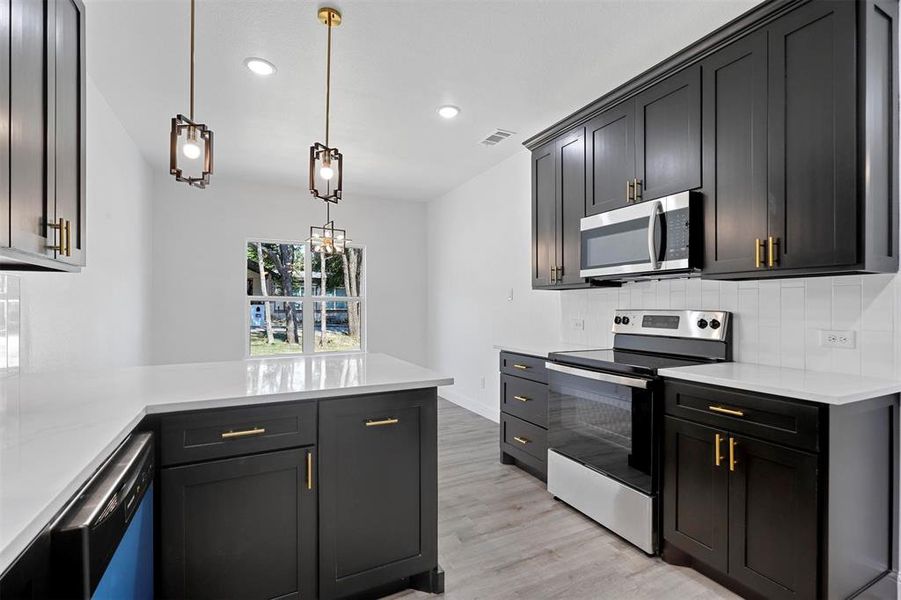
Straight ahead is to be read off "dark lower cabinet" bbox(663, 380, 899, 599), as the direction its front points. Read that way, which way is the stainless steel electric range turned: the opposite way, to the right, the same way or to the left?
the same way

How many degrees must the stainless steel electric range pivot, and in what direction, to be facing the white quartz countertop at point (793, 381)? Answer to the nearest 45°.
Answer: approximately 90° to its left

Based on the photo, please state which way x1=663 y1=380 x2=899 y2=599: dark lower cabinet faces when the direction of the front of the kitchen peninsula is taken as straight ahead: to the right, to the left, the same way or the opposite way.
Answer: to the right

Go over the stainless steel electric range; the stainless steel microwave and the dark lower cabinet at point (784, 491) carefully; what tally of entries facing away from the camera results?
0

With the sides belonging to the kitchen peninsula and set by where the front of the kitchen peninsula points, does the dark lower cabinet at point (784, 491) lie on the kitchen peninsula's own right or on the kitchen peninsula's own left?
on the kitchen peninsula's own left

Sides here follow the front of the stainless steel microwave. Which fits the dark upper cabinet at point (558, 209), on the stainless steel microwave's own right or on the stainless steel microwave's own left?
on the stainless steel microwave's own right

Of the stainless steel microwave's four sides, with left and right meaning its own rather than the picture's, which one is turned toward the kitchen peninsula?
front

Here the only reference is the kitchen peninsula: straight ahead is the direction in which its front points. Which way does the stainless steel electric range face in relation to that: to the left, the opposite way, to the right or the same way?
to the right

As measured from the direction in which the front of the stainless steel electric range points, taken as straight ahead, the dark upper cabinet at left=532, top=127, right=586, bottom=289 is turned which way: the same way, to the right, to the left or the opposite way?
the same way

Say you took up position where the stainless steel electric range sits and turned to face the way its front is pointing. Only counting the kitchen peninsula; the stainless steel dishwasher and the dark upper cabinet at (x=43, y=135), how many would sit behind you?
0

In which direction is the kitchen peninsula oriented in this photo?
toward the camera

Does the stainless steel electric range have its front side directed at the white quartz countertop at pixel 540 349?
no

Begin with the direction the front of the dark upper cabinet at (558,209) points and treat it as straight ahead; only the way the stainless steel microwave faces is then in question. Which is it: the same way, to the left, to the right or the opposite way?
the same way

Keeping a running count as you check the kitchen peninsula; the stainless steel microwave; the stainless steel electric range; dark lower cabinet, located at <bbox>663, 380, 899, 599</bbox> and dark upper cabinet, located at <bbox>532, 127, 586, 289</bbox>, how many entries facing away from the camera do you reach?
0

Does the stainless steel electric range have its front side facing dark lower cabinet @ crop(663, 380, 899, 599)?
no
